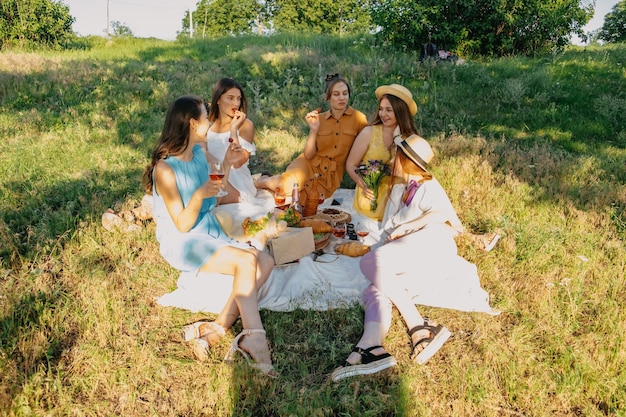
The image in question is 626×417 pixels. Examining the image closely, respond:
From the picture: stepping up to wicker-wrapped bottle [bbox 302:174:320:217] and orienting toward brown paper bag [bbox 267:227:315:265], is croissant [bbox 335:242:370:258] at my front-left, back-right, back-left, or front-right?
front-left

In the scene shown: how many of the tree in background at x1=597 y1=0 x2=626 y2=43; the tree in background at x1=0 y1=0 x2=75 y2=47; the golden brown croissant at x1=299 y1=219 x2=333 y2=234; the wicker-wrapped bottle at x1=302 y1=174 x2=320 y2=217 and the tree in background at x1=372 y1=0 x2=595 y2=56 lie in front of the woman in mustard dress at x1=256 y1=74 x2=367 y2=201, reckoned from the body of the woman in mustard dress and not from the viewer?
2

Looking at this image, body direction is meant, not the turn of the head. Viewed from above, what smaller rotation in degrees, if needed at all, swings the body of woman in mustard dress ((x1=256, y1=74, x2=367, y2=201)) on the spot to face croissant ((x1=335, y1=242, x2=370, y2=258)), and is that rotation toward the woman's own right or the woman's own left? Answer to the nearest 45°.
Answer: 0° — they already face it

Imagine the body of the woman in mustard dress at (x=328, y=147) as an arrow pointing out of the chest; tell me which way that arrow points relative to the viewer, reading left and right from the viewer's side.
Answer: facing the viewer

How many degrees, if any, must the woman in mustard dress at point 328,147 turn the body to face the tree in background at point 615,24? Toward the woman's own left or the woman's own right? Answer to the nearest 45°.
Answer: approximately 135° to the woman's own left

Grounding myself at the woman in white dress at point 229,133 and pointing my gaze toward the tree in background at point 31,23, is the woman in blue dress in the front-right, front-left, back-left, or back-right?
back-left

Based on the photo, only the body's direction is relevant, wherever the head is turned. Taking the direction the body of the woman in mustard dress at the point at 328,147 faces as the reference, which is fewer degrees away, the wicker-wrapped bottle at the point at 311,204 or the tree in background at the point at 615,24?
the wicker-wrapped bottle

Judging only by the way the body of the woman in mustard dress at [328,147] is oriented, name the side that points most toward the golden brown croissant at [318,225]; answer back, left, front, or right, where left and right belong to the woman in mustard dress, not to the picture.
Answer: front

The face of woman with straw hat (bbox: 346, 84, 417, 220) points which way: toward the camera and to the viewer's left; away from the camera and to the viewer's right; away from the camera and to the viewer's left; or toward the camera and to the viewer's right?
toward the camera and to the viewer's left

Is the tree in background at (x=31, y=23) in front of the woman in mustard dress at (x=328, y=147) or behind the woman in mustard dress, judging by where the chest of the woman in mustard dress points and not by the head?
behind

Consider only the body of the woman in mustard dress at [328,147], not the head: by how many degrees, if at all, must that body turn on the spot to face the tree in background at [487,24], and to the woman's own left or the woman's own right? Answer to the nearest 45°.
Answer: approximately 135° to the woman's own left

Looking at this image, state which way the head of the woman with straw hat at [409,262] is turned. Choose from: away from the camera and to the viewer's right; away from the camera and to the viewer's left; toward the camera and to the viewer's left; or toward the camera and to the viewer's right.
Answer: away from the camera and to the viewer's left

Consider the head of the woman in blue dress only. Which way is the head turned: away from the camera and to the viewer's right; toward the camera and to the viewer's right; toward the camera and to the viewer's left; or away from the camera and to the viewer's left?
away from the camera and to the viewer's right

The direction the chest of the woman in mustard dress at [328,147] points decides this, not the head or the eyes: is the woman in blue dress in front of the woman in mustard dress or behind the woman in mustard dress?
in front
